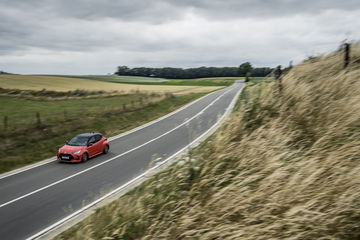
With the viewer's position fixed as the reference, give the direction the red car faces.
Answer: facing the viewer and to the left of the viewer
